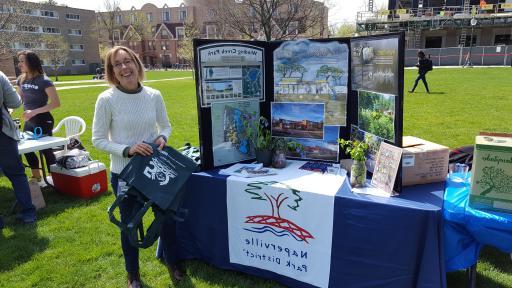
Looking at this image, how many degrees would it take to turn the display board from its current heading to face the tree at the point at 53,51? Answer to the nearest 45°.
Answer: approximately 135° to its right

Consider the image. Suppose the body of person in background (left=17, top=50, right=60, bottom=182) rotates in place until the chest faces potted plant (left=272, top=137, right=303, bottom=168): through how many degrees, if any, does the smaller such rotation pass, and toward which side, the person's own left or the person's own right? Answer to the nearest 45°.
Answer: approximately 90° to the person's own left

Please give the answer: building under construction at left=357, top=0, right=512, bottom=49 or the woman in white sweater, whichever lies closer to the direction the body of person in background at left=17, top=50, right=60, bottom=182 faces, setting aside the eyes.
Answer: the woman in white sweater

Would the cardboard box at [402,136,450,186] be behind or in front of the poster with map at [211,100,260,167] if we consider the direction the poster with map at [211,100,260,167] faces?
in front

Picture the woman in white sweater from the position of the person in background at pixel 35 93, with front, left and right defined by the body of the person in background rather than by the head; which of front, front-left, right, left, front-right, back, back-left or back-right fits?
front-left

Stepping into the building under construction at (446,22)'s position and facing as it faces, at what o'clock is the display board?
The display board is roughly at 12 o'clock from the building under construction.

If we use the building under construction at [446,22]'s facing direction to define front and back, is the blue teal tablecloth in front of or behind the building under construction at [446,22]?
in front
